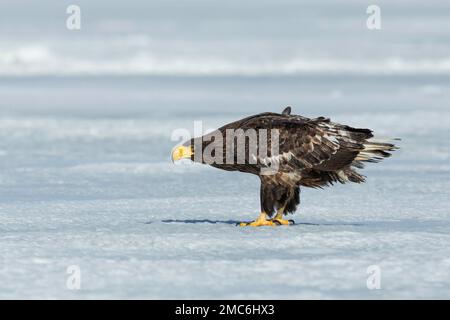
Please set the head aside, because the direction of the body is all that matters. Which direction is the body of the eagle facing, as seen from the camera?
to the viewer's left
